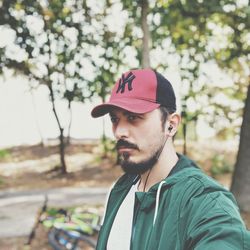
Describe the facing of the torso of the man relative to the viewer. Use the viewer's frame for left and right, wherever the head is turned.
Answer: facing the viewer and to the left of the viewer

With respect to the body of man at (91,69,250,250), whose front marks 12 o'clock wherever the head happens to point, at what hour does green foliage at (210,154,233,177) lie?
The green foliage is roughly at 5 o'clock from the man.

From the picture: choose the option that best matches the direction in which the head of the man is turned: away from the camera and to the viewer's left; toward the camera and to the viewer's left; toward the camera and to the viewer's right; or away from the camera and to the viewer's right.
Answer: toward the camera and to the viewer's left
